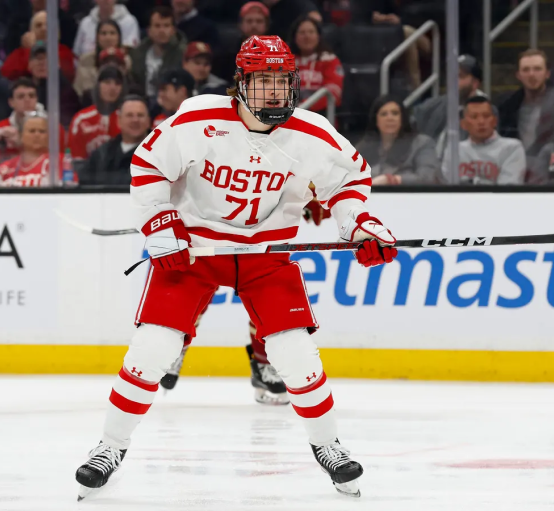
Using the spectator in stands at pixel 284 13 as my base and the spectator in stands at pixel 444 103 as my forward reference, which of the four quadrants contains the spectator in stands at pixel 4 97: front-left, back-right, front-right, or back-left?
back-right

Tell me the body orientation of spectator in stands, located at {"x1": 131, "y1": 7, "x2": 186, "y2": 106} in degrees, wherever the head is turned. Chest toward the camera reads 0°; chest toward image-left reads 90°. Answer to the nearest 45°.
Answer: approximately 0°

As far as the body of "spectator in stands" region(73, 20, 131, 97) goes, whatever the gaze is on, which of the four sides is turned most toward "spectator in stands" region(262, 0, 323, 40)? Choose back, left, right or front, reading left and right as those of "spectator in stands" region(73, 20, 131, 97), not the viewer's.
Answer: left

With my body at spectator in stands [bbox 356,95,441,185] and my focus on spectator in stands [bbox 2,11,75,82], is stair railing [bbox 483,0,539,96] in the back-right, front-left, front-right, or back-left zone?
back-right
